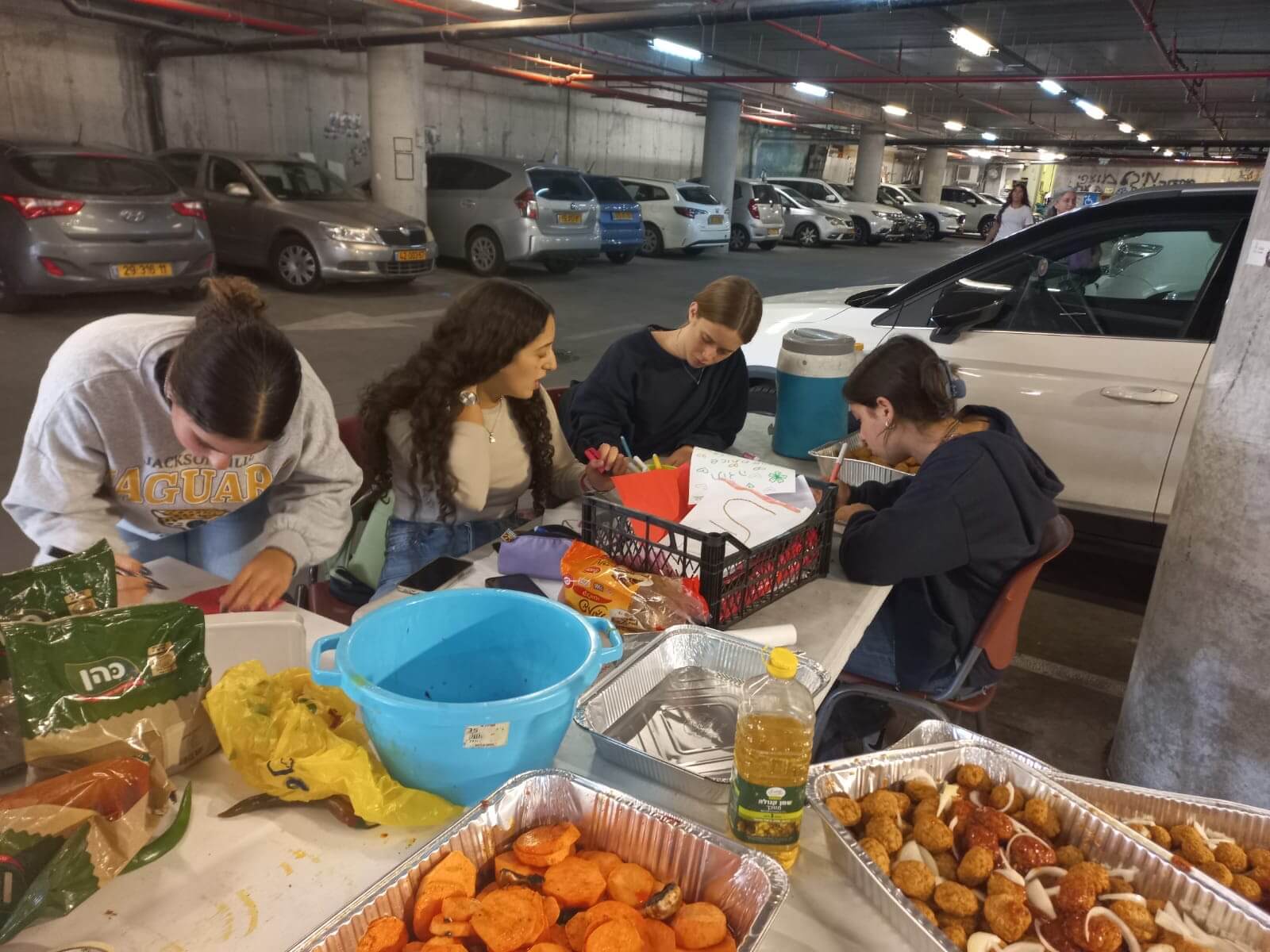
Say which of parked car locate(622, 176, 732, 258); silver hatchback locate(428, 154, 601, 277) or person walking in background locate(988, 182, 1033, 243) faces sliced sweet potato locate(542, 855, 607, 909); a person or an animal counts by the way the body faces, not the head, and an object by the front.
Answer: the person walking in background

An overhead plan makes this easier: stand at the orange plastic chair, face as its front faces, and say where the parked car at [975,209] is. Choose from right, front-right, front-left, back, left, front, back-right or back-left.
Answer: right

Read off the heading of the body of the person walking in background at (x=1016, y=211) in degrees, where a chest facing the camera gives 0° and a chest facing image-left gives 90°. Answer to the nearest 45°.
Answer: approximately 0°

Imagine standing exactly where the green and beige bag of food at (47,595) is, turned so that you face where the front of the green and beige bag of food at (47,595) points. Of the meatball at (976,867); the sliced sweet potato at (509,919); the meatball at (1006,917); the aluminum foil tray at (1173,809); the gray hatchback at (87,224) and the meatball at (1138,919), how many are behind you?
1

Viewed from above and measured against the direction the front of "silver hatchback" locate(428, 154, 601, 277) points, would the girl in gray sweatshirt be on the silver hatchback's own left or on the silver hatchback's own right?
on the silver hatchback's own left

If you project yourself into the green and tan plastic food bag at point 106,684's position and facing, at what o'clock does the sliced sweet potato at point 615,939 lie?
The sliced sweet potato is roughly at 11 o'clock from the green and tan plastic food bag.

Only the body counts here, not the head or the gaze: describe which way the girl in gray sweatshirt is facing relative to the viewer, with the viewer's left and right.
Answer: facing the viewer

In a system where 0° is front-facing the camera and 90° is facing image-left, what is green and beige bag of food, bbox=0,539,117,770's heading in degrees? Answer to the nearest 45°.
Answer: approximately 0°

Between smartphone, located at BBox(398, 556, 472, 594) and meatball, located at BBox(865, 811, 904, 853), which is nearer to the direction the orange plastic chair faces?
the smartphone

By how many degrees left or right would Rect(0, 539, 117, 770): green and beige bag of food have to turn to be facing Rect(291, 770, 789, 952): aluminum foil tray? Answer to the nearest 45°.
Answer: approximately 45° to its left

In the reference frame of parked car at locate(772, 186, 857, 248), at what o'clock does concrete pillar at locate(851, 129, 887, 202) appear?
The concrete pillar is roughly at 8 o'clock from the parked car.

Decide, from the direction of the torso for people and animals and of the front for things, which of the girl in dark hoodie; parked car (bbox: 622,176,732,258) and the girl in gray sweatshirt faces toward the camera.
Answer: the girl in gray sweatshirt

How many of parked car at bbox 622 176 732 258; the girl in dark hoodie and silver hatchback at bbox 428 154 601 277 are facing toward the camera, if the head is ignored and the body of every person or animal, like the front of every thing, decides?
0

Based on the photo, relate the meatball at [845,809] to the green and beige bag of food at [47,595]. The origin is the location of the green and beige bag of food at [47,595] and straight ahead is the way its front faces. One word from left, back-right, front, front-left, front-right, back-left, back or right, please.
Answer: front-left

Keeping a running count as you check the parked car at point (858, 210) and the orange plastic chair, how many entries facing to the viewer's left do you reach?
1

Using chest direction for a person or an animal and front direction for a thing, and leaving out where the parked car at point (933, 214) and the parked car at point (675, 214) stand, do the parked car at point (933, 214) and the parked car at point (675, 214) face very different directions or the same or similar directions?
very different directions

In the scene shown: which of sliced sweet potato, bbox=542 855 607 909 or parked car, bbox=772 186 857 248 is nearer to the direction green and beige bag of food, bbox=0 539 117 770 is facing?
the sliced sweet potato

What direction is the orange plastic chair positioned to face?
to the viewer's left

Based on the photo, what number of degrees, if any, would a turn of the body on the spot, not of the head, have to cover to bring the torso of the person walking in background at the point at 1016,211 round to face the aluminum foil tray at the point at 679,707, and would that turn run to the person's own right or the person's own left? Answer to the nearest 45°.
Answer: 0° — they already face it

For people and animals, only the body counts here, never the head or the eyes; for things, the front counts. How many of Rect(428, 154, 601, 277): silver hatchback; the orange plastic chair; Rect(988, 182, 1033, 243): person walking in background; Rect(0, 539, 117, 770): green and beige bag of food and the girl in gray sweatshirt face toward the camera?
3

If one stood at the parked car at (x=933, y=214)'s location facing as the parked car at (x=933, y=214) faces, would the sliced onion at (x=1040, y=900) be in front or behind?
in front

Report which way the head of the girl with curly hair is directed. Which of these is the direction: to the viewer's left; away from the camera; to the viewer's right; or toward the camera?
to the viewer's right
